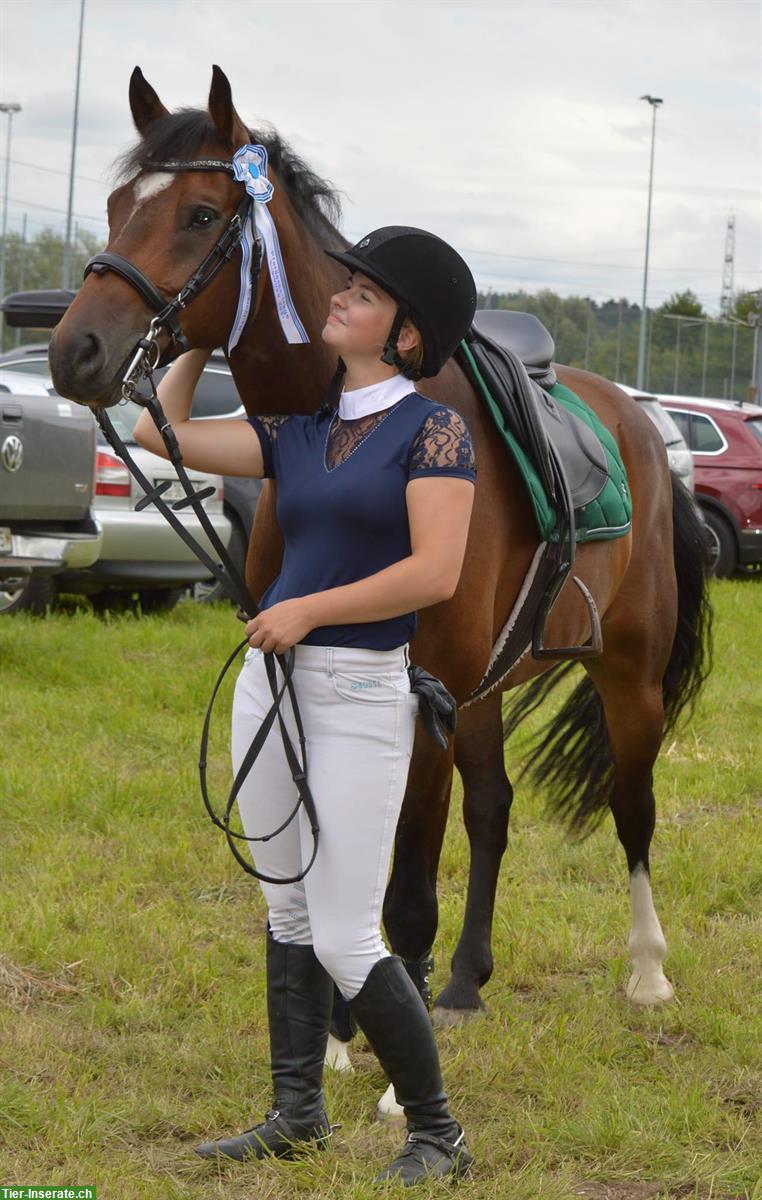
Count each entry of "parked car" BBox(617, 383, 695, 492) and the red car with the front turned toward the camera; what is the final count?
0

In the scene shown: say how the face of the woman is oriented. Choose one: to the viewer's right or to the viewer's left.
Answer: to the viewer's left

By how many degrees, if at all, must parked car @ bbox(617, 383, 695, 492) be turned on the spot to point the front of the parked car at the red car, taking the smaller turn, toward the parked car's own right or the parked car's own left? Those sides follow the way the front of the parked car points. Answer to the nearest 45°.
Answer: approximately 45° to the parked car's own right

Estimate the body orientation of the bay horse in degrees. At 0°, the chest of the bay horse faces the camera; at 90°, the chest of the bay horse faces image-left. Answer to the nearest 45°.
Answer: approximately 45°
